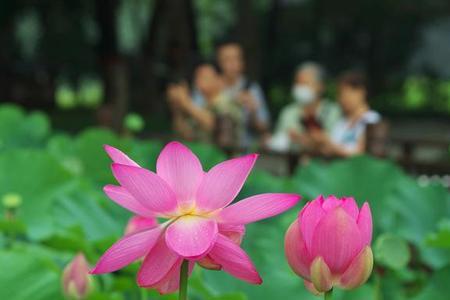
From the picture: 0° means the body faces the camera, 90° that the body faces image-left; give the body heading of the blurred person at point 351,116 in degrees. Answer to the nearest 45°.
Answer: approximately 45°

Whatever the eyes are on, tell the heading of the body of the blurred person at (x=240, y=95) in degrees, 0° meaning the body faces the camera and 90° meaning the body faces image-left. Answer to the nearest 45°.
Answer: approximately 0°

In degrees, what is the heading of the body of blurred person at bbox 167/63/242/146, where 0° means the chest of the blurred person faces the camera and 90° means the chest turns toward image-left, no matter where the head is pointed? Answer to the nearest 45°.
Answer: approximately 45°

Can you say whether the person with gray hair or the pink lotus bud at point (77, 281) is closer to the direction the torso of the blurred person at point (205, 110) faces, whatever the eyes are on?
the pink lotus bud

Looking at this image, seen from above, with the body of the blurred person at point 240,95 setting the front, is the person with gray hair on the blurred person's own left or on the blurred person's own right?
on the blurred person's own left

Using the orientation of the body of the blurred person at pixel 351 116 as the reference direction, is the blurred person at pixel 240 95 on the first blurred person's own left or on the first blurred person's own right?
on the first blurred person's own right

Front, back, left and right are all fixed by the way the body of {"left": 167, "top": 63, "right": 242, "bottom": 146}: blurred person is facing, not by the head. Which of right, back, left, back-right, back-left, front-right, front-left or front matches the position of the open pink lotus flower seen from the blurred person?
front-left
